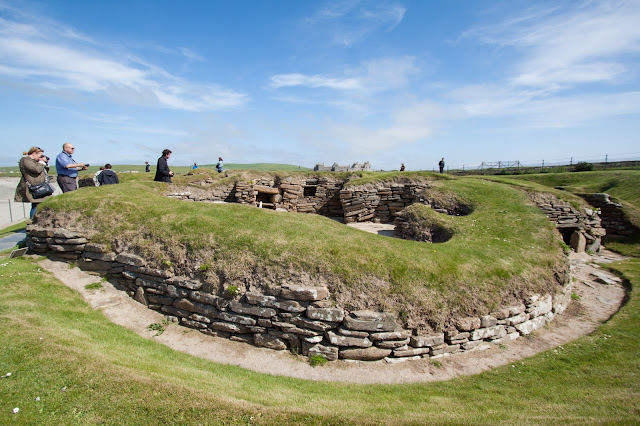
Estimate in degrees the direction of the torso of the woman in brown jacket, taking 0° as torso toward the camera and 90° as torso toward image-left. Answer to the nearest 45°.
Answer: approximately 270°

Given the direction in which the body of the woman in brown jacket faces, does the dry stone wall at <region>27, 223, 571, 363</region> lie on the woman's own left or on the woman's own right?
on the woman's own right

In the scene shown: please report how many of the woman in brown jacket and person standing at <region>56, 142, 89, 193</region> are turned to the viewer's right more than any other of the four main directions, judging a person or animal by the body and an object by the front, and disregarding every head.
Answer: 2

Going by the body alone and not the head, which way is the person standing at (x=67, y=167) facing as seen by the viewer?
to the viewer's right

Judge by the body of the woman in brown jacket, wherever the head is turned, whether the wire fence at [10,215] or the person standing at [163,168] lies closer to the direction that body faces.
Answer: the person standing

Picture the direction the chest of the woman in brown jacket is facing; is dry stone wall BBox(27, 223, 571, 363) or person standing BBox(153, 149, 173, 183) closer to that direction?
the person standing
